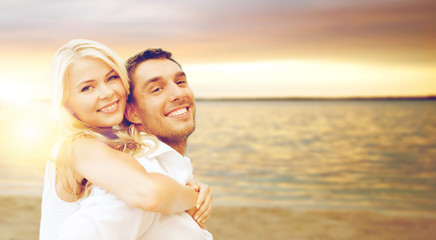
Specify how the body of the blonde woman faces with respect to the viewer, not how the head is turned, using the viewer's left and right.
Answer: facing to the right of the viewer
